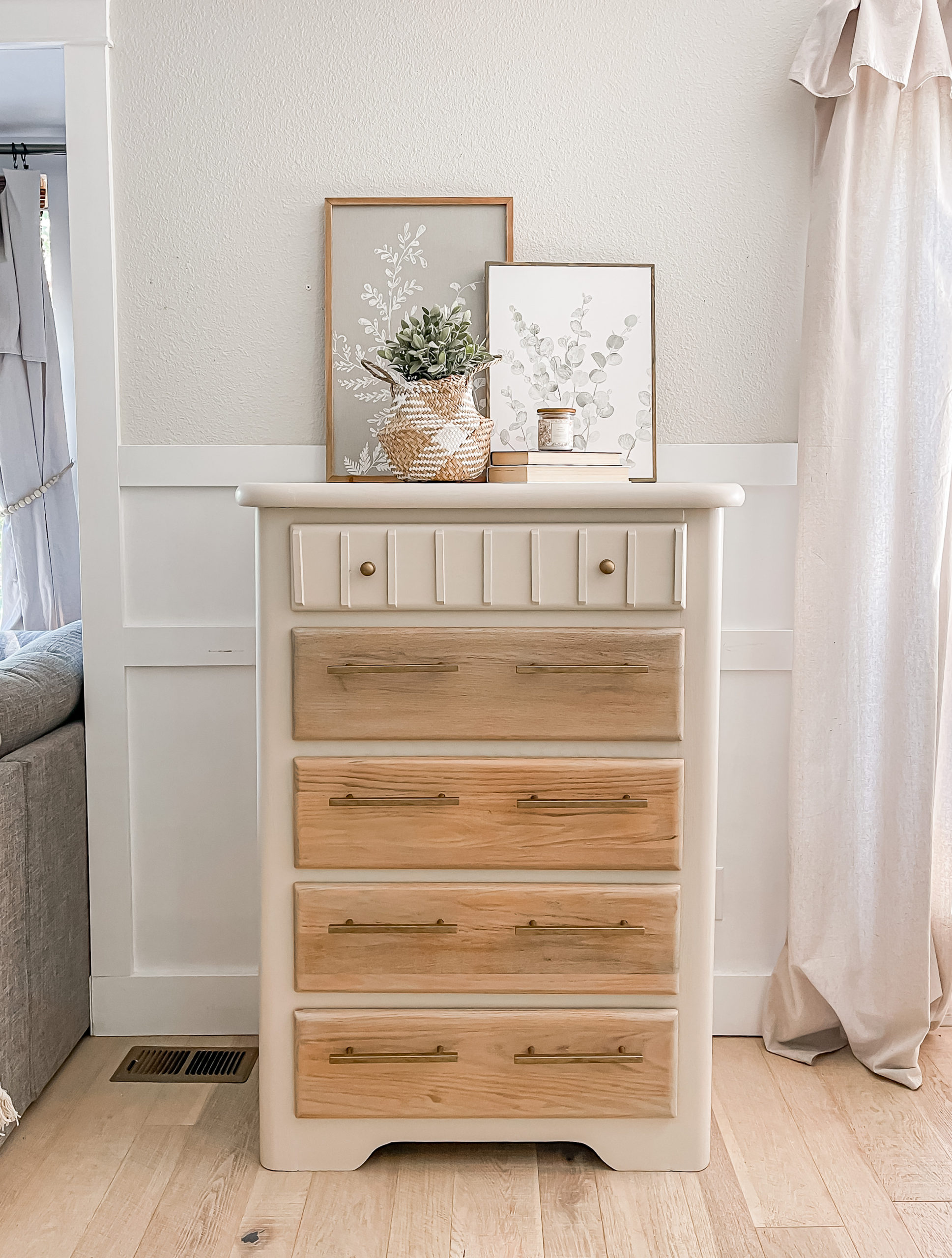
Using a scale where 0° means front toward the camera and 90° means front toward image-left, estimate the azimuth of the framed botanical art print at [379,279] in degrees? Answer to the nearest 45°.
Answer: approximately 0°

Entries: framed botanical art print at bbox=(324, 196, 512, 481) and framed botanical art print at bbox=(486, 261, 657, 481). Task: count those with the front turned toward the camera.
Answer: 2

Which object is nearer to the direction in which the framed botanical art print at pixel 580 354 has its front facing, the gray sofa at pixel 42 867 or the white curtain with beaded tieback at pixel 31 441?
the gray sofa

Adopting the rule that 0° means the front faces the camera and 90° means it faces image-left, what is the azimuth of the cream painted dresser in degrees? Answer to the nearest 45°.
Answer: approximately 0°
